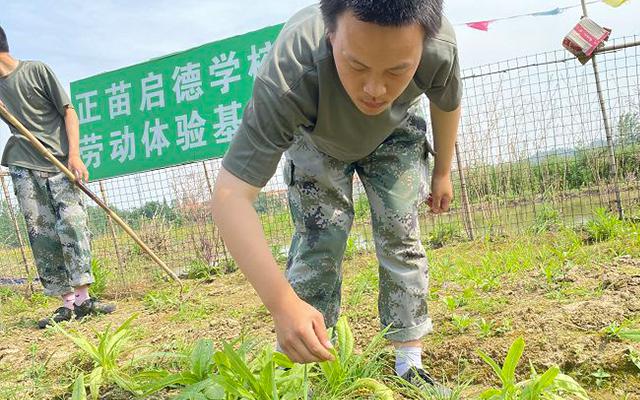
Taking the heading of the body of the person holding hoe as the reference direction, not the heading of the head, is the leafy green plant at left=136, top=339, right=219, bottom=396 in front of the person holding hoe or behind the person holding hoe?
in front

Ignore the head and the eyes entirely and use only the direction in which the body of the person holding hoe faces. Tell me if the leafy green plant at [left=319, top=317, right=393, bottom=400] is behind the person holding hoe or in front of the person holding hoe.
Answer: in front

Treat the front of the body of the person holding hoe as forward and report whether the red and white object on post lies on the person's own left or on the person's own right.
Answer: on the person's own left

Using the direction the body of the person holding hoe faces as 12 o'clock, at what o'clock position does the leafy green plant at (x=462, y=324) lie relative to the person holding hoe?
The leafy green plant is roughly at 11 o'clock from the person holding hoe.
